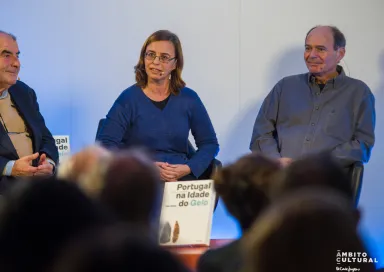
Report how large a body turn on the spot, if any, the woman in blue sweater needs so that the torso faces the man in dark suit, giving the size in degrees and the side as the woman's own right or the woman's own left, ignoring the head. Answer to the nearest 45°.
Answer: approximately 90° to the woman's own right

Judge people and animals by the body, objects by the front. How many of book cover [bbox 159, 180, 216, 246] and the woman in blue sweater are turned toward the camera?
2

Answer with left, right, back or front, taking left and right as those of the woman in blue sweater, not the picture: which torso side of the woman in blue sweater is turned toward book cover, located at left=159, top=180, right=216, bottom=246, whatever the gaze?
front

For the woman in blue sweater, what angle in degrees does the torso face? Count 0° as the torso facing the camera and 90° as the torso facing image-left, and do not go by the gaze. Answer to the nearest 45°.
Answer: approximately 0°

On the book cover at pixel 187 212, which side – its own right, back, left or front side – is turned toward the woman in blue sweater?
back

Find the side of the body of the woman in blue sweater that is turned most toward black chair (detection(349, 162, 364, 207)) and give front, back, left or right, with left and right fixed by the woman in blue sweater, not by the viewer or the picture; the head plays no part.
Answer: left

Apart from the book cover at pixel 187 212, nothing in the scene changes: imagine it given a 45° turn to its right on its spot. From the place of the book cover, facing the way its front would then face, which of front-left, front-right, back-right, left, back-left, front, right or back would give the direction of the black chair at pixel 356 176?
back

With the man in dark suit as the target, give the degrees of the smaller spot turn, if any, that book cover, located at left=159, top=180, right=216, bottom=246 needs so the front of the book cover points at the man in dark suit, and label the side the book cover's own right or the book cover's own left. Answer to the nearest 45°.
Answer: approximately 135° to the book cover's own right
